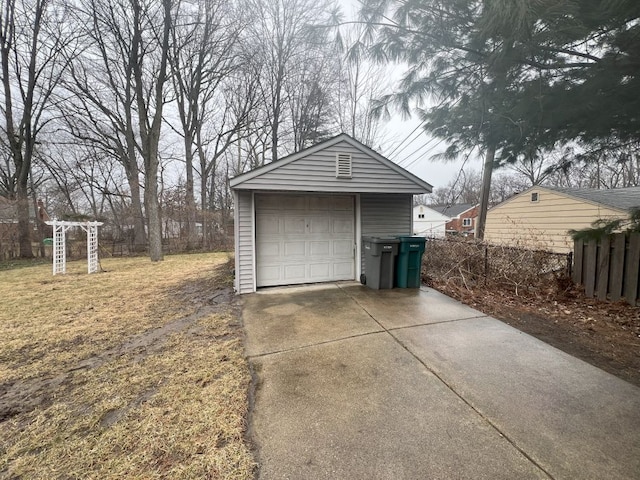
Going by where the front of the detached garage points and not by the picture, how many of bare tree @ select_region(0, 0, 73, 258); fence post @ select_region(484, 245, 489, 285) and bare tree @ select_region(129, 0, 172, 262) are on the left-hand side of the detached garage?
1

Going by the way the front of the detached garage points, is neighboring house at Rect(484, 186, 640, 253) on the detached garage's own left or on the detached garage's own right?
on the detached garage's own left

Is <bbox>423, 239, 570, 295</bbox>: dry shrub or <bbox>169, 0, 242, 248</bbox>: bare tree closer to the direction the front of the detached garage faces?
the dry shrub

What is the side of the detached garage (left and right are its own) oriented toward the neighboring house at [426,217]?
back

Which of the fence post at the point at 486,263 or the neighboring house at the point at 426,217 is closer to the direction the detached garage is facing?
the fence post

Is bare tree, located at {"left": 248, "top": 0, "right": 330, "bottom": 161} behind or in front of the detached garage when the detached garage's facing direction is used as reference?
behind

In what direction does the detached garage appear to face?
toward the camera

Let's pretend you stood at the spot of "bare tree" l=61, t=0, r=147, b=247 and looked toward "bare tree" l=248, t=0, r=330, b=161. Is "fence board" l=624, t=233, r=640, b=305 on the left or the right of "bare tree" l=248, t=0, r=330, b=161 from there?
right

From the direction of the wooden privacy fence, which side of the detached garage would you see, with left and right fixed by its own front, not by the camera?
left

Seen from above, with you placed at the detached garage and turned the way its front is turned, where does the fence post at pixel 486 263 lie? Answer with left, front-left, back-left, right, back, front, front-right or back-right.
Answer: left

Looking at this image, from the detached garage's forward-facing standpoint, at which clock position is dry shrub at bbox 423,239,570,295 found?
The dry shrub is roughly at 9 o'clock from the detached garage.

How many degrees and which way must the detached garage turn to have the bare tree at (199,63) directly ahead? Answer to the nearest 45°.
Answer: approximately 135° to its right
